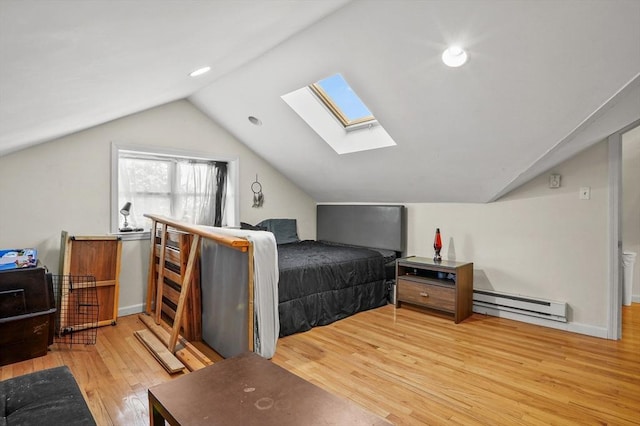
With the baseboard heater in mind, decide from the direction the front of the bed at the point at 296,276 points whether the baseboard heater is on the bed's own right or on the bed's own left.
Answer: on the bed's own left

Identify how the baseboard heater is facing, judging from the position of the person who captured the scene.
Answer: facing the viewer and to the left of the viewer

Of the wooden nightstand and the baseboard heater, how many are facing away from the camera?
0

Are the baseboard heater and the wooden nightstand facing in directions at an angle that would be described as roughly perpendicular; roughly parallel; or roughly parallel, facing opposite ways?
roughly parallel

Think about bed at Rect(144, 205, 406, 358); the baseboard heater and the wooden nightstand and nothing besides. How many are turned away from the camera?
0

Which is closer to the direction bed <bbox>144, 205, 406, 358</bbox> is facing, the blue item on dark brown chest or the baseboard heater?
the blue item on dark brown chest

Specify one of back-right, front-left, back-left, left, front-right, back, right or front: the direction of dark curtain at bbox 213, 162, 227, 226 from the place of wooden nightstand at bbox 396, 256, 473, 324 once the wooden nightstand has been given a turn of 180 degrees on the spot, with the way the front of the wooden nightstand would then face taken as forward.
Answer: back-left

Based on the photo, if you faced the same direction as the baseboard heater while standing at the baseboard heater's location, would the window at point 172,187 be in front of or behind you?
in front

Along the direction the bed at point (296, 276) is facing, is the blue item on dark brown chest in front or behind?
in front

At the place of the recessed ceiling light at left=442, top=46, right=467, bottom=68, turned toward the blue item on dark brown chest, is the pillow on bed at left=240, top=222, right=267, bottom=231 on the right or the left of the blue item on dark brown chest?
right

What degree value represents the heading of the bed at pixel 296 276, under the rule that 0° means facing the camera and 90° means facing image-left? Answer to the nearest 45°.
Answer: approximately 45°

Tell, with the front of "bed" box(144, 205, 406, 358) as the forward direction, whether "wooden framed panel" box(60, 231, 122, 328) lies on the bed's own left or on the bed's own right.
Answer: on the bed's own right
